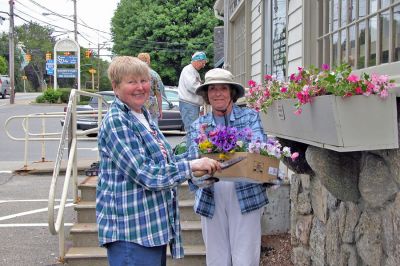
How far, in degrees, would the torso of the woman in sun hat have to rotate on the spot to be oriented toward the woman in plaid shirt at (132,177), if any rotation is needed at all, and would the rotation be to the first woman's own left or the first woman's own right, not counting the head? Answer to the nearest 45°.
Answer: approximately 45° to the first woman's own right

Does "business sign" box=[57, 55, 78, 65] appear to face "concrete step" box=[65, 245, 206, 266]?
yes

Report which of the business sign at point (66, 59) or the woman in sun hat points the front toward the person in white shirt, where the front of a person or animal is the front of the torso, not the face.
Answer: the business sign

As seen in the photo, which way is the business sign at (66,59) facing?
toward the camera

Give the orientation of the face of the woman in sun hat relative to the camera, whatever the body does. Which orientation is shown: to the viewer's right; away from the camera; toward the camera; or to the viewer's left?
toward the camera

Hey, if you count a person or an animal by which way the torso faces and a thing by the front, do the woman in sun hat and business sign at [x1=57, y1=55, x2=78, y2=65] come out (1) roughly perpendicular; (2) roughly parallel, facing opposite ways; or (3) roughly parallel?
roughly parallel

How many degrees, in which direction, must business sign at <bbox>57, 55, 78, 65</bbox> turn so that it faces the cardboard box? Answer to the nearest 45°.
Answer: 0° — it already faces it

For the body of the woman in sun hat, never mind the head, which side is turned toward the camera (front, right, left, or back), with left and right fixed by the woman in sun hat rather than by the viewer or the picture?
front

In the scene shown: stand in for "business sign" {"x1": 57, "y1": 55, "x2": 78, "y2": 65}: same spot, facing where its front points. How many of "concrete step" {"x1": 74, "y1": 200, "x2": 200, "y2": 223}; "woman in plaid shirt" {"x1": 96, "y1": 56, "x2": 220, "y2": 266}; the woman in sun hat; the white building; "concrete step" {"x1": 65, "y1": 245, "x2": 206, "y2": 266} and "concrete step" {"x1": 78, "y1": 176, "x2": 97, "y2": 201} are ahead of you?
6

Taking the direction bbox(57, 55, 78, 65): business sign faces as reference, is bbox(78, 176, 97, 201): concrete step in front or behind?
in front

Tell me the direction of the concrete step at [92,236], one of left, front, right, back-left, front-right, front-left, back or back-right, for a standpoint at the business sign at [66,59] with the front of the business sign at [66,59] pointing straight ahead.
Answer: front

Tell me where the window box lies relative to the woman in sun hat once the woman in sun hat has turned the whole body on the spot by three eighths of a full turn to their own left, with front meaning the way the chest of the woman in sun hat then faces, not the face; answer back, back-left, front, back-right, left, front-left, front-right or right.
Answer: right
